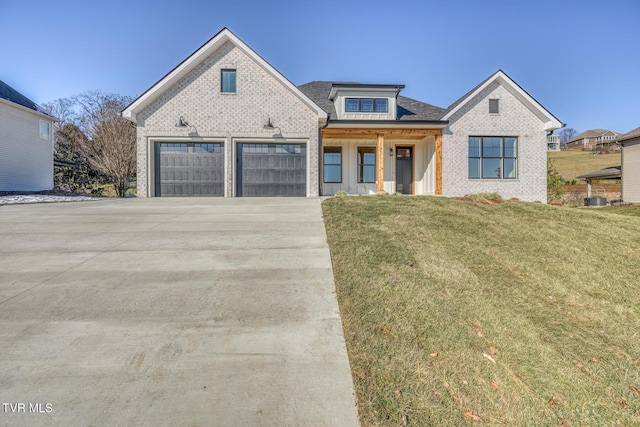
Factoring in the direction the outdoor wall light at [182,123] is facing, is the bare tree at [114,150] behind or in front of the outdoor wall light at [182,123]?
behind

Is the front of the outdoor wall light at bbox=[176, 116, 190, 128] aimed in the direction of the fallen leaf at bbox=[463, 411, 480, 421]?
yes

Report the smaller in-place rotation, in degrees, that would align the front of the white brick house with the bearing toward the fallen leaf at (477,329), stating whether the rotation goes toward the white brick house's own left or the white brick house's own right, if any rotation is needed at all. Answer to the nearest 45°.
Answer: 0° — it already faces it

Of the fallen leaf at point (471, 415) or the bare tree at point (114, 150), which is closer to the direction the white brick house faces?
the fallen leaf

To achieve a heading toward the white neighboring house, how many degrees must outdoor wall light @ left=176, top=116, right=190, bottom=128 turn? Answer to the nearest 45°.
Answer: approximately 135° to its right

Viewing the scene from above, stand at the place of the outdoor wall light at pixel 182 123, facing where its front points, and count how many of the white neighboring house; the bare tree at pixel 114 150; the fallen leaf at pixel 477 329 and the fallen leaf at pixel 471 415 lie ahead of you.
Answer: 2

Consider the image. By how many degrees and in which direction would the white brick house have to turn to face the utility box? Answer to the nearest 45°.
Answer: approximately 135° to its left

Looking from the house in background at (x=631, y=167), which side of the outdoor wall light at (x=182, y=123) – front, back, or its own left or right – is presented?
left
